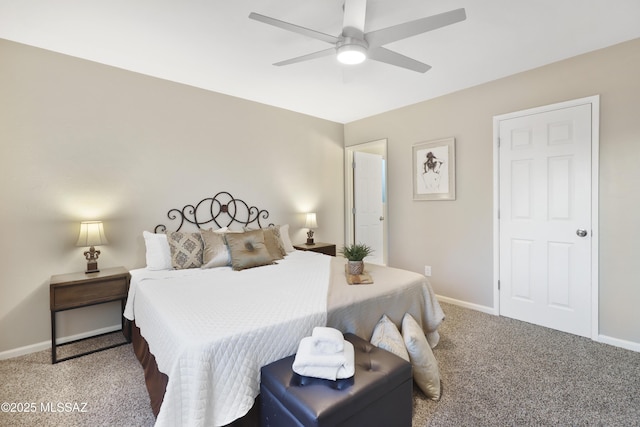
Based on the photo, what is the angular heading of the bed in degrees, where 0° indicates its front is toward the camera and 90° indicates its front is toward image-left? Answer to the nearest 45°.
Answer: approximately 315°

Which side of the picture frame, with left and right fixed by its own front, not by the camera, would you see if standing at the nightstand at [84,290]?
front

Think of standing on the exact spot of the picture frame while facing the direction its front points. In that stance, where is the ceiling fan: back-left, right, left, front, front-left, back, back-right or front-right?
front-left

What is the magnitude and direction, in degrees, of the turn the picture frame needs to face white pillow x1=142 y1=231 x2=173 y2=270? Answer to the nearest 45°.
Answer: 0° — it already faces it

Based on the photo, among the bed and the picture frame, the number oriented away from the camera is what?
0

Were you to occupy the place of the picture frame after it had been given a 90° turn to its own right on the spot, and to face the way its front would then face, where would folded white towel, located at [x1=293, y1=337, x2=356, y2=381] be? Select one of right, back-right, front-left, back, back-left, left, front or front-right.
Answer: back-left

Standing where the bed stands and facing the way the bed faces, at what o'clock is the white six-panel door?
The white six-panel door is roughly at 10 o'clock from the bed.

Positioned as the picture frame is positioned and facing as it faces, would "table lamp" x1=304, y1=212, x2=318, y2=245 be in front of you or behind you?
in front

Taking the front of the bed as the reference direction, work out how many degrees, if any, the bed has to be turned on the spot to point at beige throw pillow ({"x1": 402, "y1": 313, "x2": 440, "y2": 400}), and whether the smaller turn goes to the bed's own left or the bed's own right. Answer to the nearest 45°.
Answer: approximately 45° to the bed's own left

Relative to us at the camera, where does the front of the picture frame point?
facing the viewer and to the left of the viewer

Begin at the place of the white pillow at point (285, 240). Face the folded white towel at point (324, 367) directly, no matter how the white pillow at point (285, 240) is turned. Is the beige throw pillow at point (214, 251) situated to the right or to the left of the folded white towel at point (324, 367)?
right

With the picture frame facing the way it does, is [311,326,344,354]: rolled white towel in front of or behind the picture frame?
in front
